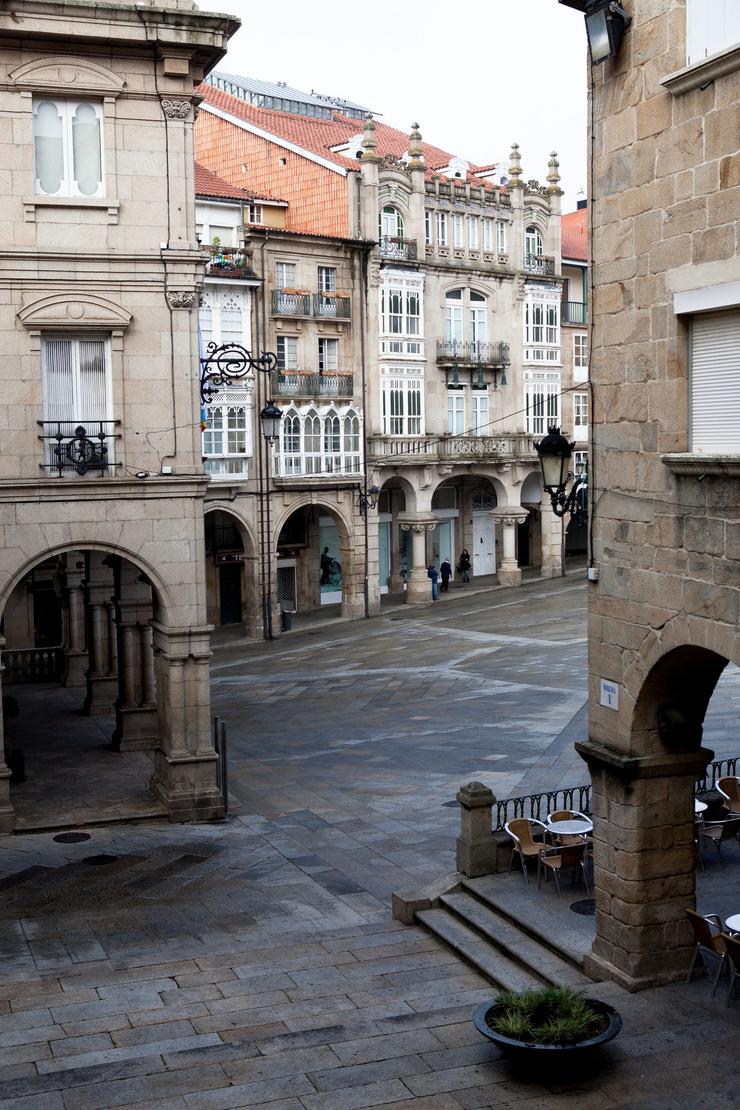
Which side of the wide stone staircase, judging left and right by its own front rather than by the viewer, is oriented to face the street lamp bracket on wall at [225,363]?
right

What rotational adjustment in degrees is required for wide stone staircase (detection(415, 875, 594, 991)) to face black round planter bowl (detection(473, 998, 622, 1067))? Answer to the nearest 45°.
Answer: approximately 45° to its left

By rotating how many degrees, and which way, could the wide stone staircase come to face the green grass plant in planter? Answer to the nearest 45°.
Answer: approximately 45° to its left

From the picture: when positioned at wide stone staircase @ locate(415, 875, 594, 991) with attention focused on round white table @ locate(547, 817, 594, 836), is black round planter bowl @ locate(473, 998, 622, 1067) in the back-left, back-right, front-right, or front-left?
back-right

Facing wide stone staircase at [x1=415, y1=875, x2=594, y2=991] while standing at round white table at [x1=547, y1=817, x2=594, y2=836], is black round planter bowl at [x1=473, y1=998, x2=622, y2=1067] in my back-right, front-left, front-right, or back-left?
front-left

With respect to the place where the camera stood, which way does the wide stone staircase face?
facing the viewer and to the left of the viewer

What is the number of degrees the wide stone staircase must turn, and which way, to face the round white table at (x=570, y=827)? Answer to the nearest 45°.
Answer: approximately 135° to its right

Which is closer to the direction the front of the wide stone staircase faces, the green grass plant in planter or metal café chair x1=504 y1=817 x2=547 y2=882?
the green grass plant in planter

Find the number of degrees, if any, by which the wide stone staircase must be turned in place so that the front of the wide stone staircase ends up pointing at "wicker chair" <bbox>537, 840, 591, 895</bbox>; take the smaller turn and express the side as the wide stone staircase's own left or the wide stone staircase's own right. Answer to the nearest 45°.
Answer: approximately 180°

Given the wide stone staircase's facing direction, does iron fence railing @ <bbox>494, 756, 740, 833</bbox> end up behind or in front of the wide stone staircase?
behind
